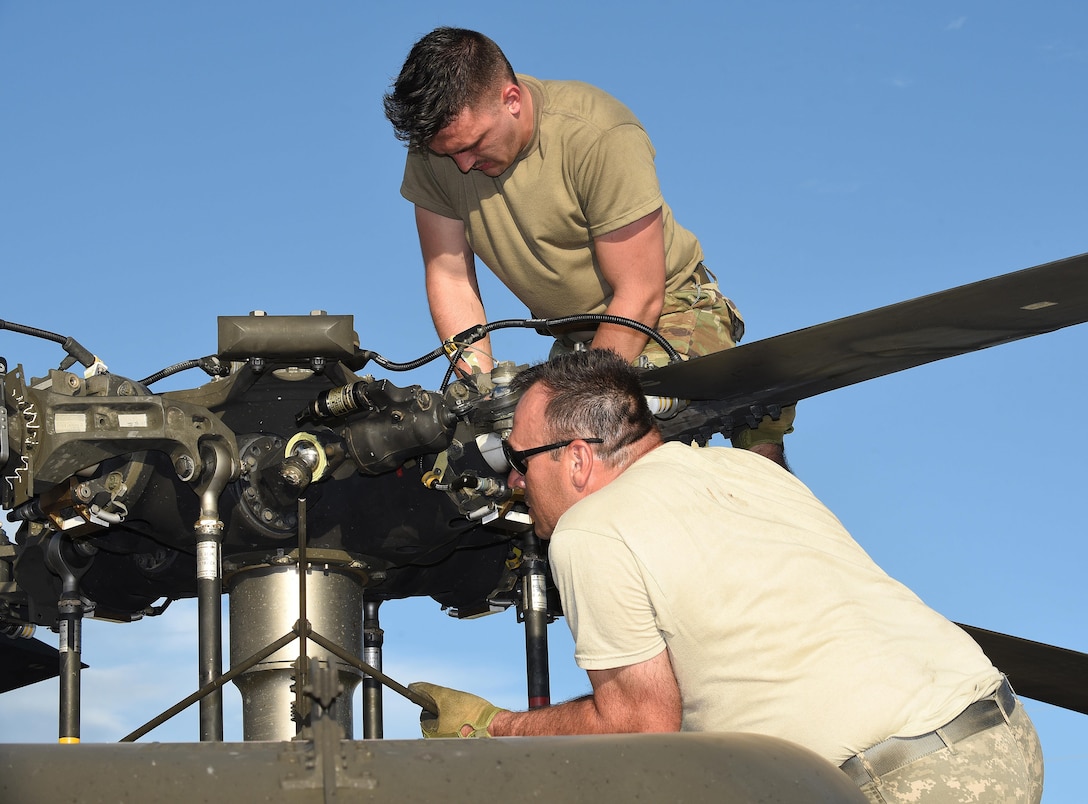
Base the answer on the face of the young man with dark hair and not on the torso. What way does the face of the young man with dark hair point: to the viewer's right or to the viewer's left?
to the viewer's left

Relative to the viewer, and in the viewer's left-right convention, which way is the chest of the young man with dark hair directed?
facing the viewer and to the left of the viewer
